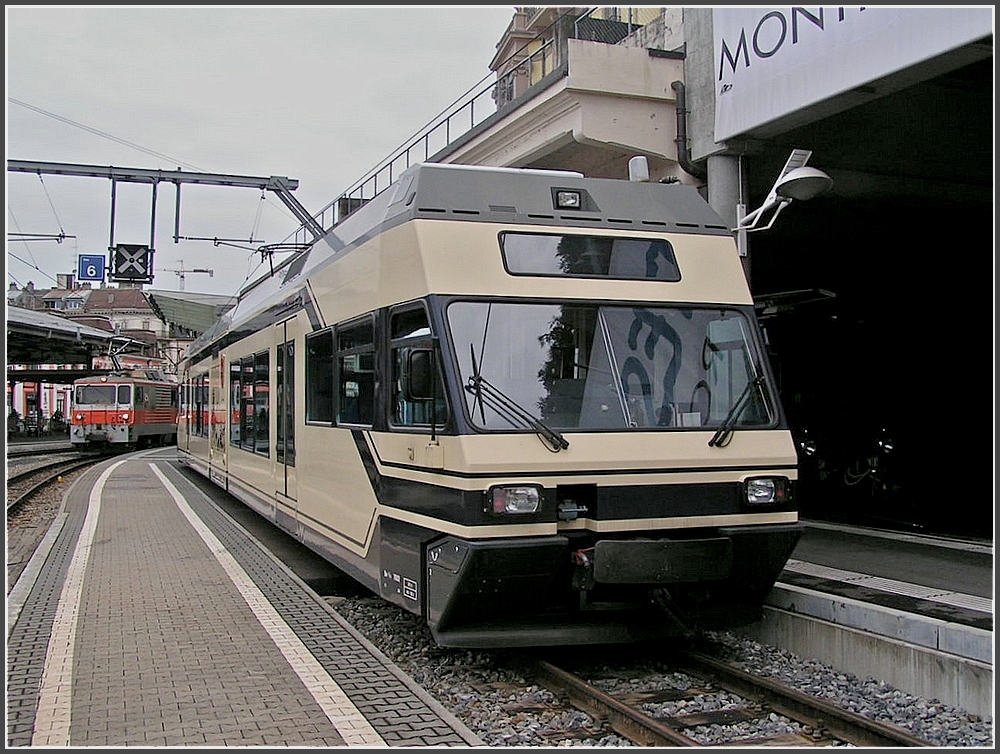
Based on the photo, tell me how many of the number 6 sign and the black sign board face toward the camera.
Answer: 2

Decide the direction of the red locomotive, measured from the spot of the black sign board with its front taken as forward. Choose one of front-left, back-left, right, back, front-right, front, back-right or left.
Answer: back

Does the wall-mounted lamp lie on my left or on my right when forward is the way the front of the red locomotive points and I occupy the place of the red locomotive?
on my left

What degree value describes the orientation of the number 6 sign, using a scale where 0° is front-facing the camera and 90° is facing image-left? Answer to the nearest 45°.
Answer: approximately 0°
